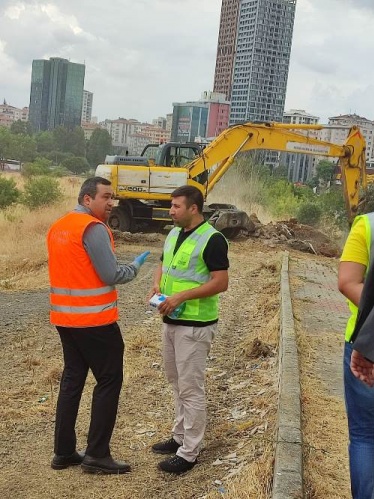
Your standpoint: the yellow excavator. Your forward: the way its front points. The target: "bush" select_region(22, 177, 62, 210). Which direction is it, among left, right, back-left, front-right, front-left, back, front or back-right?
back-left

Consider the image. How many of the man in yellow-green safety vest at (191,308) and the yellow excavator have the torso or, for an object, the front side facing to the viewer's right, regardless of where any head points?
1

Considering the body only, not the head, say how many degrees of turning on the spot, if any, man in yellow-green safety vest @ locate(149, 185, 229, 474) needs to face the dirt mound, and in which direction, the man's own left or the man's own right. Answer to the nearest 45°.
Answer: approximately 135° to the man's own right

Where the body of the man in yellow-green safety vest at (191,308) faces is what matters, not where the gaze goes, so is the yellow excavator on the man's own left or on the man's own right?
on the man's own right

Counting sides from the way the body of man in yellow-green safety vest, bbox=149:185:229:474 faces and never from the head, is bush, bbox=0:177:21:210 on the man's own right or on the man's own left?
on the man's own right

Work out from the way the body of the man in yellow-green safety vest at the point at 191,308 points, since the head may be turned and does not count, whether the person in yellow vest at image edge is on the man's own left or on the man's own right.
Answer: on the man's own left

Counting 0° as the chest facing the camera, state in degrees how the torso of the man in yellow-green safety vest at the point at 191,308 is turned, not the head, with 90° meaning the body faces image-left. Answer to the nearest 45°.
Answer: approximately 45°

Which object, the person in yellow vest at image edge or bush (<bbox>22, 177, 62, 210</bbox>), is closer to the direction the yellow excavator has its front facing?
the person in yellow vest at image edge

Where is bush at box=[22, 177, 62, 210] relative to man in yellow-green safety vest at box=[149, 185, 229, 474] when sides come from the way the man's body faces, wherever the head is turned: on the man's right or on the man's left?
on the man's right

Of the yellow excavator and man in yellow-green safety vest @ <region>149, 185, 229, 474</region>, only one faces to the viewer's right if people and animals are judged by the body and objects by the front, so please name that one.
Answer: the yellow excavator

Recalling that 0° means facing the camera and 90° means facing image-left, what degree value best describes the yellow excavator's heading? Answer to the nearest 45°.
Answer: approximately 270°
